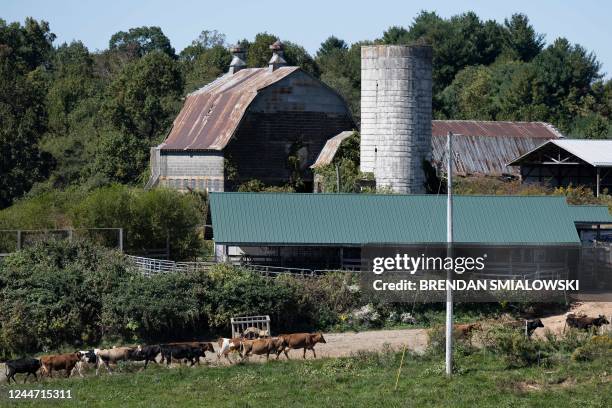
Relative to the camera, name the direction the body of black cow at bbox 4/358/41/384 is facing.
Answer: to the viewer's right

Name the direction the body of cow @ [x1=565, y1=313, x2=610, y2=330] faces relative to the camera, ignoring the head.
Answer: to the viewer's right

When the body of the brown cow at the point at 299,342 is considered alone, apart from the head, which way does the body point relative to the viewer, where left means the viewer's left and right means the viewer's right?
facing to the right of the viewer

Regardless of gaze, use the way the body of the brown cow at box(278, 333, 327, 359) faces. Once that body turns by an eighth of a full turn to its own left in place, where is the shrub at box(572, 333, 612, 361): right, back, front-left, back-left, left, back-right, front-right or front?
front-right

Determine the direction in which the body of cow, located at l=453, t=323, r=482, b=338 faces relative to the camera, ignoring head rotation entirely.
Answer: to the viewer's right

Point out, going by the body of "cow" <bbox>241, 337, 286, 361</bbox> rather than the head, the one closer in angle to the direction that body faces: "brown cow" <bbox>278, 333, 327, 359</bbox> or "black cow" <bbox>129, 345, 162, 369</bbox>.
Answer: the brown cow

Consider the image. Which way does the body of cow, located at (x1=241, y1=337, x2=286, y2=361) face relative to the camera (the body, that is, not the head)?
to the viewer's right
